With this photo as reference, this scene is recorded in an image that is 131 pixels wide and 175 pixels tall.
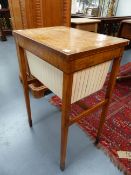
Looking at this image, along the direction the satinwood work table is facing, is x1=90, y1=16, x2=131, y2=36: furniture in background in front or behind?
behind

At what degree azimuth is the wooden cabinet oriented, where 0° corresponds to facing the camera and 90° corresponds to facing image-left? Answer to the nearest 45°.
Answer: approximately 0°

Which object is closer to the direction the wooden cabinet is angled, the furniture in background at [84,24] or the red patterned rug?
the red patterned rug

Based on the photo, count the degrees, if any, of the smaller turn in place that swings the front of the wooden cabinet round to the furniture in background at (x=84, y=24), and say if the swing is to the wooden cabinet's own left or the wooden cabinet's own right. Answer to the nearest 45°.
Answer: approximately 135° to the wooden cabinet's own left

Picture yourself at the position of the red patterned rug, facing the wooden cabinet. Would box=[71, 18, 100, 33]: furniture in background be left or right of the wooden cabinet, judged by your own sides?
right

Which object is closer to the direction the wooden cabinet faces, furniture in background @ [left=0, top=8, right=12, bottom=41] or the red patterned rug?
the red patterned rug

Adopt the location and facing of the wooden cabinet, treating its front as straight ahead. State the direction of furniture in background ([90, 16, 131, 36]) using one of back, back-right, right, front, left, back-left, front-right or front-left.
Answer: back-left

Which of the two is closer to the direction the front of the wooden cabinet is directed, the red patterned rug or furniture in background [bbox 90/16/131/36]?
the red patterned rug
